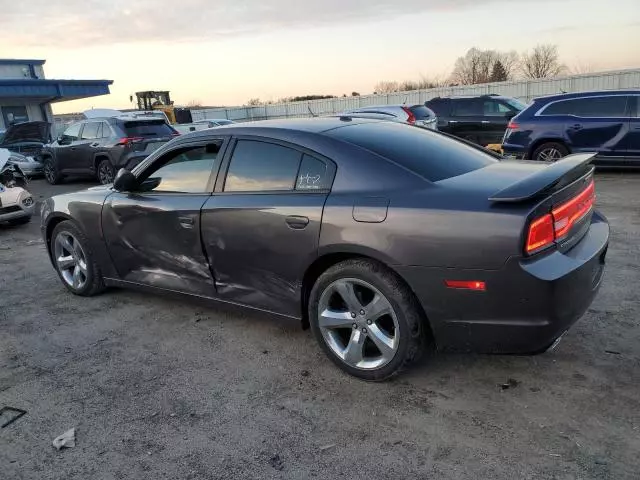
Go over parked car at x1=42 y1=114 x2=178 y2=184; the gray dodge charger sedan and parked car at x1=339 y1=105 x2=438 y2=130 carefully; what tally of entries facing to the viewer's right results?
0

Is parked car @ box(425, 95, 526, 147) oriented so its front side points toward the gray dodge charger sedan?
no

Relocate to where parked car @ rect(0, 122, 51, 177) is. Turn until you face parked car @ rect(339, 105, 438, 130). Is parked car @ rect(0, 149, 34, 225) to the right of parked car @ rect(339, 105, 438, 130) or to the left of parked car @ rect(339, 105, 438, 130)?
right

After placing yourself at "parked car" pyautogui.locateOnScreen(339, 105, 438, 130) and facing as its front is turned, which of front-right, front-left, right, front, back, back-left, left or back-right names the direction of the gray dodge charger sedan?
back-left

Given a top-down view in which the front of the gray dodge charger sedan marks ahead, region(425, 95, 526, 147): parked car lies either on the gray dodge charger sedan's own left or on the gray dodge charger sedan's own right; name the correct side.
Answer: on the gray dodge charger sedan's own right

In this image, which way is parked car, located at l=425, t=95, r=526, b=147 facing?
to the viewer's right

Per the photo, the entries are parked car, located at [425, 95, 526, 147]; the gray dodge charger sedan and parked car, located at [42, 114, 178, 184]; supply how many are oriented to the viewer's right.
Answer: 1

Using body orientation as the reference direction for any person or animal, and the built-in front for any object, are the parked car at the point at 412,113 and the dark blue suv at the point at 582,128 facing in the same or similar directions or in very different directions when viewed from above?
very different directions

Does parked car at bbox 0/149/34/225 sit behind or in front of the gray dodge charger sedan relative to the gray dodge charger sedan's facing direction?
in front

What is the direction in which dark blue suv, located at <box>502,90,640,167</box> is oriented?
to the viewer's right

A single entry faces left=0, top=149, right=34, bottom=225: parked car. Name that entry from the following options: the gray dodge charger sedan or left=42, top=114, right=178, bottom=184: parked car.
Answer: the gray dodge charger sedan

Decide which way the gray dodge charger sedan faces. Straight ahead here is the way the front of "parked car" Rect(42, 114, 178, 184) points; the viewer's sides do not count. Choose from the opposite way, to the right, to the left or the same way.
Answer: the same way

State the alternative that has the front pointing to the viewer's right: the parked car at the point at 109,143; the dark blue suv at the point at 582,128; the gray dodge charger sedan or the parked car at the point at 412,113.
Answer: the dark blue suv

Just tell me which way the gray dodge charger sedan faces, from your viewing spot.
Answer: facing away from the viewer and to the left of the viewer

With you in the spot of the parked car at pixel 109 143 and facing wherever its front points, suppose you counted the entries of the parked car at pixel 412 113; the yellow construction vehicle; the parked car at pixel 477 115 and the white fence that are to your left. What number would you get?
0

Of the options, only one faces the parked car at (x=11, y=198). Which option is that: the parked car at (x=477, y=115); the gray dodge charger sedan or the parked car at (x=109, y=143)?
the gray dodge charger sedan

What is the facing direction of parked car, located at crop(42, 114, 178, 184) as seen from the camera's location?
facing away from the viewer and to the left of the viewer
